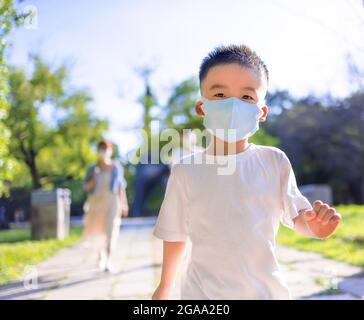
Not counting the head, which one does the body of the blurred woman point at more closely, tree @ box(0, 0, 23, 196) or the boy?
the boy

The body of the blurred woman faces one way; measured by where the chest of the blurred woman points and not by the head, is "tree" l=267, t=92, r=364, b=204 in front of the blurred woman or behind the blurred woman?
behind

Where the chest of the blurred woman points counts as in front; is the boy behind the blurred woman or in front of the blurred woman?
in front

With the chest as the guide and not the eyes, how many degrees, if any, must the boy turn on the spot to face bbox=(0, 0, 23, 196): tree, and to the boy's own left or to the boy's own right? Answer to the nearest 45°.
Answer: approximately 135° to the boy's own right

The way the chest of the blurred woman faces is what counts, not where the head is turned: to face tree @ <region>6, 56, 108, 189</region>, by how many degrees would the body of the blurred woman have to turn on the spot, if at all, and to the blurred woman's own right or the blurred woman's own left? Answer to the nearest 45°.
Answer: approximately 180°

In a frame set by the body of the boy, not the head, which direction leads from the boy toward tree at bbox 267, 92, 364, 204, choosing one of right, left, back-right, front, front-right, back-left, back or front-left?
back

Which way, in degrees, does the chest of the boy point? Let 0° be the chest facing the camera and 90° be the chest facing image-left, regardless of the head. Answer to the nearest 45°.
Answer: approximately 0°

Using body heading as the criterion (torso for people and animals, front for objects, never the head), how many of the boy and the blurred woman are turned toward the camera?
2
